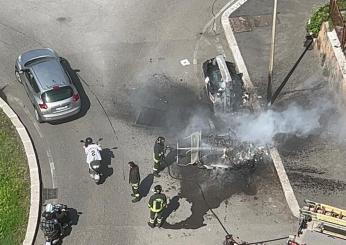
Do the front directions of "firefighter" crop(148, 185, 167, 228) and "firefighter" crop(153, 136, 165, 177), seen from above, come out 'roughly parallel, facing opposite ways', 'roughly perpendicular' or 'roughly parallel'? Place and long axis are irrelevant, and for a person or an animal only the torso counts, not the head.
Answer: roughly perpendicular

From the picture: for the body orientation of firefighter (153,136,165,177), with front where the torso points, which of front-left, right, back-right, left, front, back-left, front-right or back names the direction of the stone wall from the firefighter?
front

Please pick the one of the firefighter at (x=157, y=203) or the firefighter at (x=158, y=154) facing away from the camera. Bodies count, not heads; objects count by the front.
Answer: the firefighter at (x=157, y=203)

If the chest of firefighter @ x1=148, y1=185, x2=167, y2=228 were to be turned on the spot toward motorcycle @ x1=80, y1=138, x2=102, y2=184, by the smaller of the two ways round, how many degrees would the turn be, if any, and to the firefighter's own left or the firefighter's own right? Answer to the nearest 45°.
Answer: approximately 45° to the firefighter's own left

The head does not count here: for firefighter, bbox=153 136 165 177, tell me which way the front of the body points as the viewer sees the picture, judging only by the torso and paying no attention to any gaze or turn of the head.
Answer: to the viewer's right

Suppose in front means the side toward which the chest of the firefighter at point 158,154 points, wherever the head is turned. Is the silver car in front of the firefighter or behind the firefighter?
behind

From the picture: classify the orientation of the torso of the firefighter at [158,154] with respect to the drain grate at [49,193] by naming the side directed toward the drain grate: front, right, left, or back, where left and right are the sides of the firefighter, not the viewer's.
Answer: back

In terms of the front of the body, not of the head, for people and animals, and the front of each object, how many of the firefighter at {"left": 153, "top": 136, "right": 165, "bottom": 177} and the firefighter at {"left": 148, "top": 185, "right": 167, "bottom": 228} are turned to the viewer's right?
1

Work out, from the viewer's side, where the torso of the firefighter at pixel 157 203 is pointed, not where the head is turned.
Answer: away from the camera

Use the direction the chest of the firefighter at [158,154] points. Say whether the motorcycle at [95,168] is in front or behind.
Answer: behind
